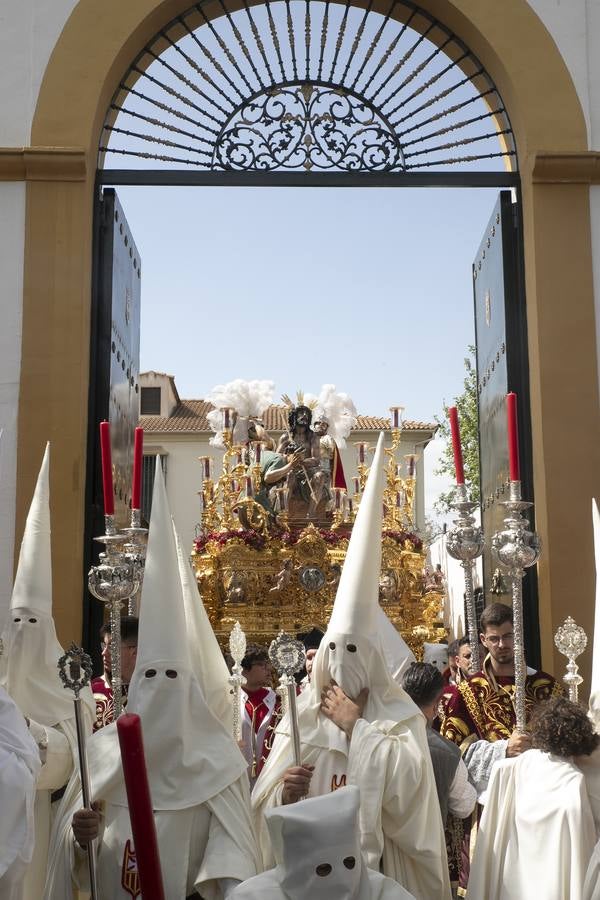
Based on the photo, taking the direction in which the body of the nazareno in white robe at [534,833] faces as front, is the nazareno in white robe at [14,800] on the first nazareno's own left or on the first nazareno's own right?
on the first nazareno's own left

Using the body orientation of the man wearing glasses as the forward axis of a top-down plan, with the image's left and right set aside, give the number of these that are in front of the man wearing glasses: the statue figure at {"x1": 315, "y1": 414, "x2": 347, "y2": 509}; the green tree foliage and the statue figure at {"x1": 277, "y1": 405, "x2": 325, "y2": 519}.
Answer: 0

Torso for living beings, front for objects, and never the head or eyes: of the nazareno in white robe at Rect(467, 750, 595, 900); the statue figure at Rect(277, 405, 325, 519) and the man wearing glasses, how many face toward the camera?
2

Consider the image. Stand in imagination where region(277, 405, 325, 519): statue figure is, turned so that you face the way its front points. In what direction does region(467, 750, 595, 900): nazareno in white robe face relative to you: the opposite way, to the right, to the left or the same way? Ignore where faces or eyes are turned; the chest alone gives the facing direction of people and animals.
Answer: the opposite way

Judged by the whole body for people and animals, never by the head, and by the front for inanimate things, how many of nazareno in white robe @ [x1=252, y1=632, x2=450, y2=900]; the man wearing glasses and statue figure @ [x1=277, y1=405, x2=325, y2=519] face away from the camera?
0

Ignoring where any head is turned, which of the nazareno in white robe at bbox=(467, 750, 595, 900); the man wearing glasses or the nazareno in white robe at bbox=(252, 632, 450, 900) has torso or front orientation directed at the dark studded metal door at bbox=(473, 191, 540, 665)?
the nazareno in white robe at bbox=(467, 750, 595, 900)

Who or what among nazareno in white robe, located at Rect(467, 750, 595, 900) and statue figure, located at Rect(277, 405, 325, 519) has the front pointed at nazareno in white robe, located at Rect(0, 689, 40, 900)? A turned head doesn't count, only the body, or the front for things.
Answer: the statue figure

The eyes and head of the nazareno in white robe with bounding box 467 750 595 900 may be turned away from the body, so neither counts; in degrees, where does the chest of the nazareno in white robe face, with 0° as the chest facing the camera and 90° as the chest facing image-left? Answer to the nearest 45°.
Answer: approximately 180°

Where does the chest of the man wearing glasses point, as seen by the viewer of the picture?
toward the camera

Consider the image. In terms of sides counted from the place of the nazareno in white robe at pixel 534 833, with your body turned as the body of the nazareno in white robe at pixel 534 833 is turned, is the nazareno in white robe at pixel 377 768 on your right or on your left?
on your left

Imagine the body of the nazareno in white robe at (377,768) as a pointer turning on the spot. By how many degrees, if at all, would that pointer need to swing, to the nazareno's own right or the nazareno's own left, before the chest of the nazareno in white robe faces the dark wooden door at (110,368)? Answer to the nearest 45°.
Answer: approximately 90° to the nazareno's own right

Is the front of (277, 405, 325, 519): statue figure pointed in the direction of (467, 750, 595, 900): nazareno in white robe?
yes

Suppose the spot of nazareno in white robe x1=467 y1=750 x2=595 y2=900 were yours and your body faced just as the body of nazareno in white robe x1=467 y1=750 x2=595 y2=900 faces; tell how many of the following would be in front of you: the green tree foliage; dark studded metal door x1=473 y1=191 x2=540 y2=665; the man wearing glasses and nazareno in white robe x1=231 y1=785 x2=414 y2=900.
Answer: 3

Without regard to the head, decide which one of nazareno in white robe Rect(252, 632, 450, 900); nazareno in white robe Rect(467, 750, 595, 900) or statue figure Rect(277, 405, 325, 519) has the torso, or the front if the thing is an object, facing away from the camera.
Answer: nazareno in white robe Rect(467, 750, 595, 900)

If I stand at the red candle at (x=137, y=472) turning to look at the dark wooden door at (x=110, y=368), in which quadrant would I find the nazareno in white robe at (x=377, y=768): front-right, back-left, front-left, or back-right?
back-right

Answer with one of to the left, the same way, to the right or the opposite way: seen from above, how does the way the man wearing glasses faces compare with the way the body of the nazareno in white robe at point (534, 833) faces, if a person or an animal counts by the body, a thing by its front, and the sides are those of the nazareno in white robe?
the opposite way

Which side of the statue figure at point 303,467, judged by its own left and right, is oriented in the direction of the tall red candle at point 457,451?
front

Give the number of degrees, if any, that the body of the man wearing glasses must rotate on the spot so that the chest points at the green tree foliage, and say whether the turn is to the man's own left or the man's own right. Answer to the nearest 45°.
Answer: approximately 180°

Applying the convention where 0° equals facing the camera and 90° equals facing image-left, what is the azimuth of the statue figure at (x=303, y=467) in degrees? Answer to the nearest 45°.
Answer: approximately 0°

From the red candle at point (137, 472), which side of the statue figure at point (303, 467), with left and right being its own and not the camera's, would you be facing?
front

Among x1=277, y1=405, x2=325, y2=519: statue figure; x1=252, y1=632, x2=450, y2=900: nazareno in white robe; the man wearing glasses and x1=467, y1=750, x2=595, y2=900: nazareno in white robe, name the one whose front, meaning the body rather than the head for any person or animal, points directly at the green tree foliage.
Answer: x1=467, y1=750, x2=595, y2=900: nazareno in white robe
